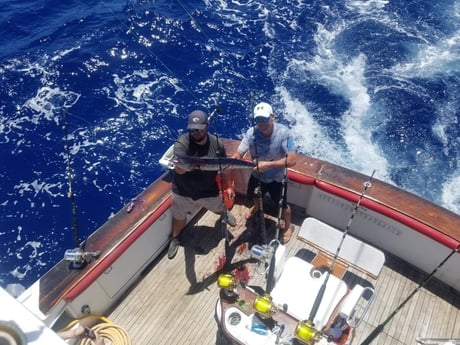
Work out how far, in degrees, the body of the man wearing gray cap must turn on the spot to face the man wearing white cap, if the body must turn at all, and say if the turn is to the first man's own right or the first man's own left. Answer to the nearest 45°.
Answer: approximately 45° to the first man's own left

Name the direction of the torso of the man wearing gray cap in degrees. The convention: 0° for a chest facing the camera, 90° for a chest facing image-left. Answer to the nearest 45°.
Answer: approximately 0°
